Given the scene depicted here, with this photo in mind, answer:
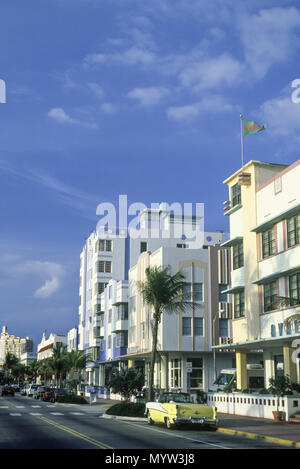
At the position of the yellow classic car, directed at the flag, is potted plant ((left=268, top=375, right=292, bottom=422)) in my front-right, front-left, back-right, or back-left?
front-right

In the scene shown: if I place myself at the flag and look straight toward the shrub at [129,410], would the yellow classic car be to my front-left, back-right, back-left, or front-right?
front-left

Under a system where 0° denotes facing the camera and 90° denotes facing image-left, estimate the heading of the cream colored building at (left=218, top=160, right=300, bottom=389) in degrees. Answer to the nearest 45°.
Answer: approximately 45°

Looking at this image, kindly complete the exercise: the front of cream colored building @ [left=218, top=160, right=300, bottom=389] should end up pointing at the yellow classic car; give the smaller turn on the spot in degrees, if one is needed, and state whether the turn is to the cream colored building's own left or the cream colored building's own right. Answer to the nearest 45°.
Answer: approximately 45° to the cream colored building's own left
